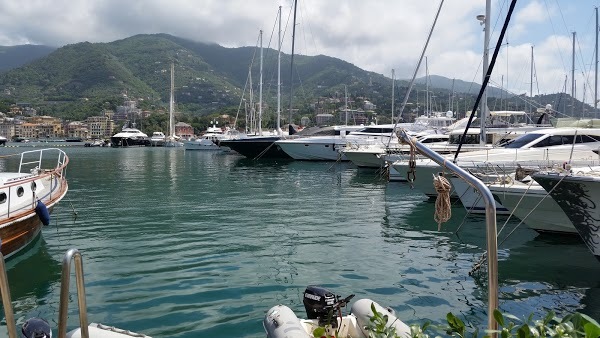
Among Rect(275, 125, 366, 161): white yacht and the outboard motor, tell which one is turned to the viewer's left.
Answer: the white yacht

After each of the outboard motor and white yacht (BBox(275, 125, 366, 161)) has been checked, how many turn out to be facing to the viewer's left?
1

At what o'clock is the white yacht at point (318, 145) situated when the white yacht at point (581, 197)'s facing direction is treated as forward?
the white yacht at point (318, 145) is roughly at 2 o'clock from the white yacht at point (581, 197).

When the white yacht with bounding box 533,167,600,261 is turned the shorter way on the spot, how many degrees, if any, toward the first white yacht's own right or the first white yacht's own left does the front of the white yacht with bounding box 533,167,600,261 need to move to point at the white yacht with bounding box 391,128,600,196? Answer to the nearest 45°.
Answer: approximately 90° to the first white yacht's own right

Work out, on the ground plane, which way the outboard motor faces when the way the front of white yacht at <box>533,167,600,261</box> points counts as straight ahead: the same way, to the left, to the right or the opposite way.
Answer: the opposite way

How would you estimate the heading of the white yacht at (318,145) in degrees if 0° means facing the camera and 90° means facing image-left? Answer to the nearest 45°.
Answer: approximately 90°

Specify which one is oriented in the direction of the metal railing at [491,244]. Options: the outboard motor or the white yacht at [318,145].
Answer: the outboard motor

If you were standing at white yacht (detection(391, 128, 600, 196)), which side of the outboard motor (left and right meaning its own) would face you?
left

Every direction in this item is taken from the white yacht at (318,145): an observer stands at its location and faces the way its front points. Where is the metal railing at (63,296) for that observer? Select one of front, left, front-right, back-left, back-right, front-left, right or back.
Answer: left

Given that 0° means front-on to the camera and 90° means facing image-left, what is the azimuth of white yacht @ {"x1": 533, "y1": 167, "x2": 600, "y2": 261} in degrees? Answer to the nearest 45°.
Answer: approximately 90°

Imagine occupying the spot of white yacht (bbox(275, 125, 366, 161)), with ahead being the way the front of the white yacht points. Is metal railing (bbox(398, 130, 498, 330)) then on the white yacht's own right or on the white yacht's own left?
on the white yacht's own left

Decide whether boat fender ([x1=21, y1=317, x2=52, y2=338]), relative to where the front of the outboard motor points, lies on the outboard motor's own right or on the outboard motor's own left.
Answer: on the outboard motor's own right

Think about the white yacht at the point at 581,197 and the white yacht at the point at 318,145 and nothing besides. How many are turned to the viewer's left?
2

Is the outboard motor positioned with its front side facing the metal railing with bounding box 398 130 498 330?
yes
